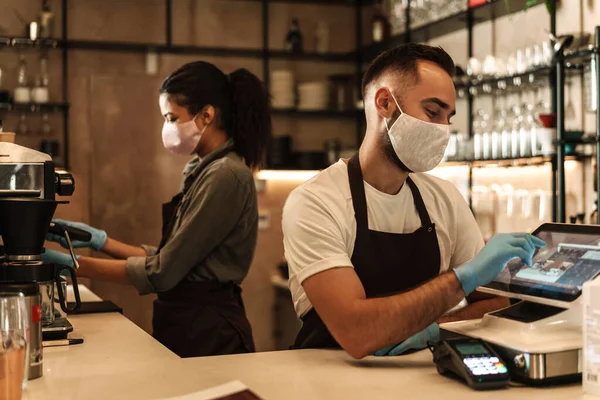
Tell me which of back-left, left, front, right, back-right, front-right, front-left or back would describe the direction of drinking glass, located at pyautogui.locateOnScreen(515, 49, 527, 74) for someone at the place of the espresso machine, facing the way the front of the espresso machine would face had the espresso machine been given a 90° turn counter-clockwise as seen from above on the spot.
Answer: front-right

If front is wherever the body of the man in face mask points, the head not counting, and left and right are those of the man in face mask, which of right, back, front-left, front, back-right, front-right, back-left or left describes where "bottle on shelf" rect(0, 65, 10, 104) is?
back

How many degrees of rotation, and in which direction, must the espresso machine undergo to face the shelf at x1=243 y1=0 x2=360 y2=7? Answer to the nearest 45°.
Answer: approximately 45° to its left

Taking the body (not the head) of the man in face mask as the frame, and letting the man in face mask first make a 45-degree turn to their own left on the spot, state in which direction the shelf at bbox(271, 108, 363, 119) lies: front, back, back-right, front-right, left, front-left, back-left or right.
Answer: left

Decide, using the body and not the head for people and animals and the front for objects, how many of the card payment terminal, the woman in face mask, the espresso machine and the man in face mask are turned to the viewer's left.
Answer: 1

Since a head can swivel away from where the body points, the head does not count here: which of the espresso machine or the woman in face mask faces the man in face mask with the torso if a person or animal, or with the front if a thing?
the espresso machine

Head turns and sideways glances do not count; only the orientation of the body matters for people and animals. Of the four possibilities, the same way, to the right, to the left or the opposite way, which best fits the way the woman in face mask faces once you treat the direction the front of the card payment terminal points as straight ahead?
to the right

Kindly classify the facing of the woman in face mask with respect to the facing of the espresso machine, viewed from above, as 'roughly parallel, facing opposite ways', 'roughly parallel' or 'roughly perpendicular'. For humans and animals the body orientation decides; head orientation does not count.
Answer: roughly parallel, facing opposite ways

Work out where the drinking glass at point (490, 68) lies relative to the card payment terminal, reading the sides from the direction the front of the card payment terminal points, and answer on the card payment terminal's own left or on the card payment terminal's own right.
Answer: on the card payment terminal's own left

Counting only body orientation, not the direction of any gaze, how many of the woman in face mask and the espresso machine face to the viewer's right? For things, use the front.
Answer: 1

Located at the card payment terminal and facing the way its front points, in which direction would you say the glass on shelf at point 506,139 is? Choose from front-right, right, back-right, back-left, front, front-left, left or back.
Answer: back-left

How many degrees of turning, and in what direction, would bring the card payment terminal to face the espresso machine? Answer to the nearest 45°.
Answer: approximately 135° to its right

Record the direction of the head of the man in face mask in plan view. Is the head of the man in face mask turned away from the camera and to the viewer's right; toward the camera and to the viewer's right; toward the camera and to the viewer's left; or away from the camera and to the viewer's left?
toward the camera and to the viewer's right

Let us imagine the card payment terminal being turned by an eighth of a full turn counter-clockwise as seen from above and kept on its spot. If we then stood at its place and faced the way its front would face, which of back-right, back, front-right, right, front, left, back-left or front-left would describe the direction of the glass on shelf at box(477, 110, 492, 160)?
left

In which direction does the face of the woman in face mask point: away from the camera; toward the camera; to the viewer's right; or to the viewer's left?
to the viewer's left

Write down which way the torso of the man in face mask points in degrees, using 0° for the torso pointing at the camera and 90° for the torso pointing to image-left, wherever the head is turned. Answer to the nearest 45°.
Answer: approximately 315°

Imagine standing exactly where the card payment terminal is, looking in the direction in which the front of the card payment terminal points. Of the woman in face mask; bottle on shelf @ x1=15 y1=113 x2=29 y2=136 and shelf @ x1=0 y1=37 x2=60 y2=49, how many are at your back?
3

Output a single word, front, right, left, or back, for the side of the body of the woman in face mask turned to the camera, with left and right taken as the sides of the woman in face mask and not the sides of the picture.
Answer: left

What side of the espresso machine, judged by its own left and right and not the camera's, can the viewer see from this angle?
right
